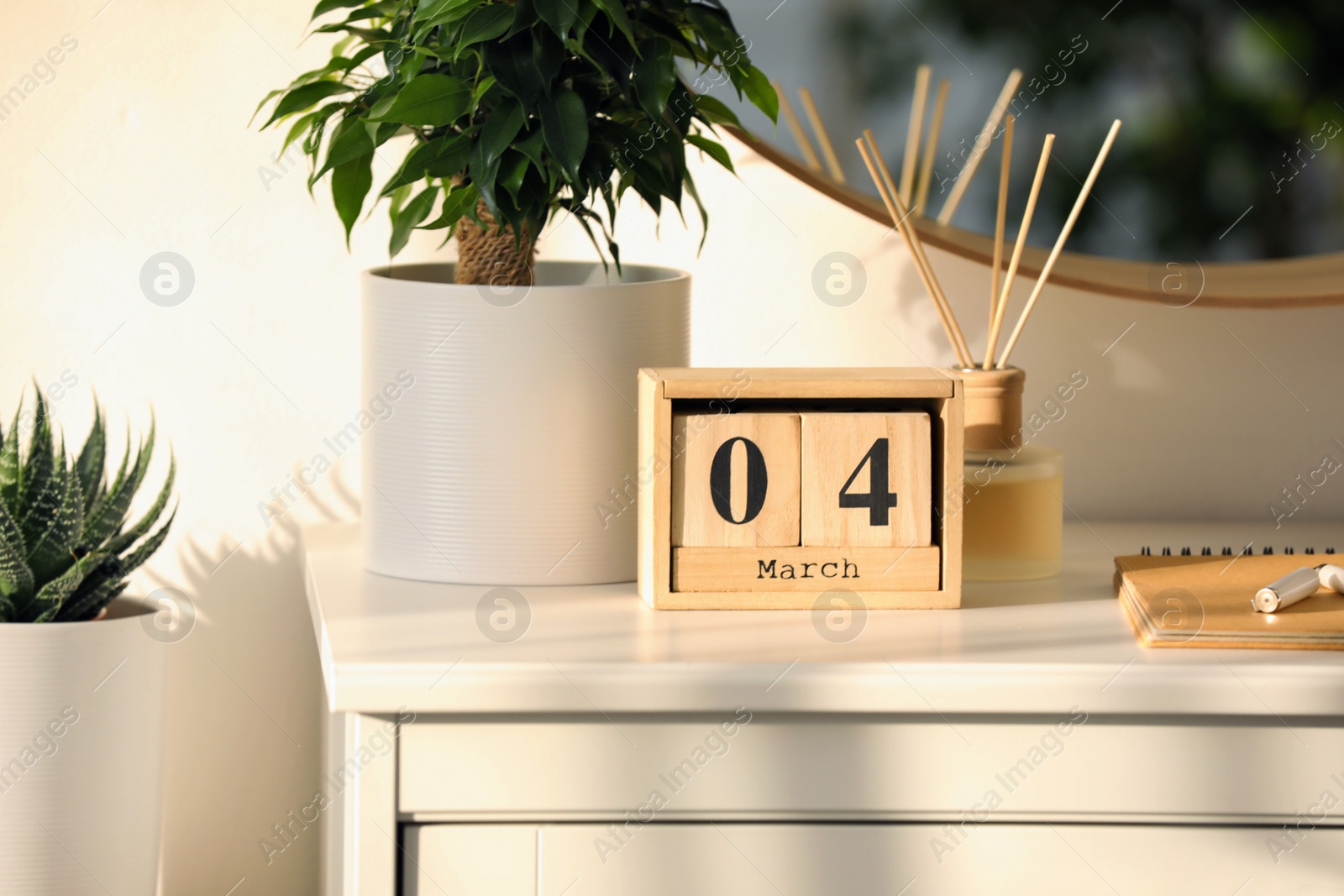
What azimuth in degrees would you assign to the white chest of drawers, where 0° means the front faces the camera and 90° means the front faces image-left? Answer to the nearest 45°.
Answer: approximately 0°

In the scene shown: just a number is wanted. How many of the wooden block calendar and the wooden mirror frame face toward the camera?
2

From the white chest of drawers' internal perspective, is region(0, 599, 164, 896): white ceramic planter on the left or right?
on its right

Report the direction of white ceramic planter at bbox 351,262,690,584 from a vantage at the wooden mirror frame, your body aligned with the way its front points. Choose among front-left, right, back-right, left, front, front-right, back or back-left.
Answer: front-right

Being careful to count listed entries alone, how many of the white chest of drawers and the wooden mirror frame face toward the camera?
2
